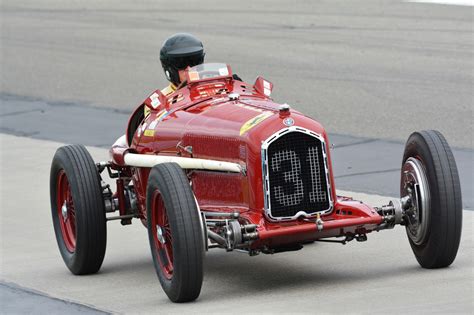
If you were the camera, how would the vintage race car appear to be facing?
facing the viewer and to the right of the viewer

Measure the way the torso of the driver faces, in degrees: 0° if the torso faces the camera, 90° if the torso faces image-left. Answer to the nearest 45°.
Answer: approximately 315°
